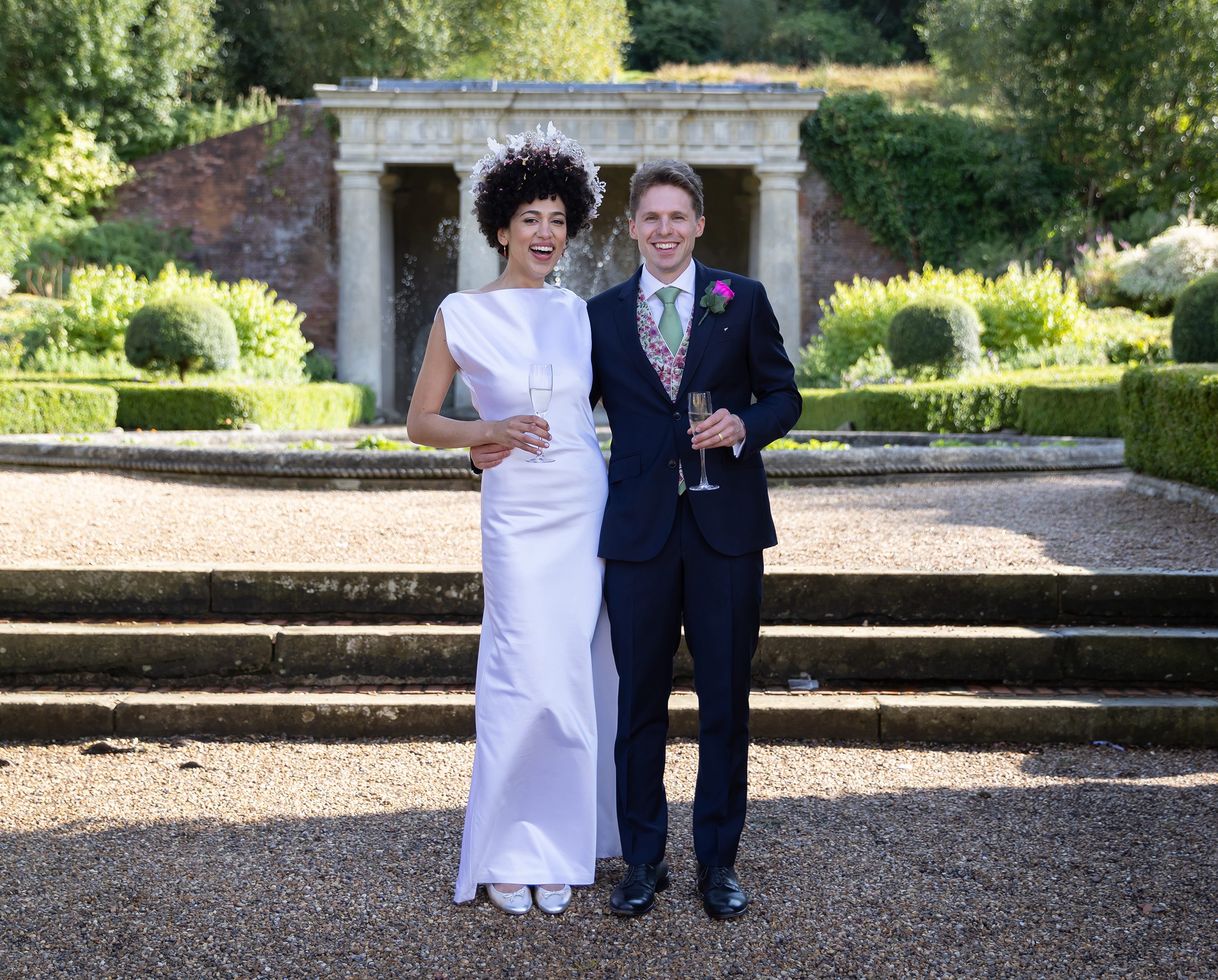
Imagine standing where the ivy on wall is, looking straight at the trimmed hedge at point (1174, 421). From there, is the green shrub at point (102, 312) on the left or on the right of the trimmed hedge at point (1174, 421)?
right

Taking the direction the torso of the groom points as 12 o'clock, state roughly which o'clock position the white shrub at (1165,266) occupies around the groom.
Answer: The white shrub is roughly at 7 o'clock from the groom.

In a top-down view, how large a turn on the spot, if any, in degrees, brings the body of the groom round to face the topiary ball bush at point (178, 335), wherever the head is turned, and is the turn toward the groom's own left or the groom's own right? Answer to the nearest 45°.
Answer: approximately 135° to the groom's own right

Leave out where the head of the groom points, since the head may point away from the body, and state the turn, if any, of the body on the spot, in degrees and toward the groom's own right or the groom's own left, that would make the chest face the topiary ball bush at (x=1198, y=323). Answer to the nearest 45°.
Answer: approximately 135° to the groom's own left

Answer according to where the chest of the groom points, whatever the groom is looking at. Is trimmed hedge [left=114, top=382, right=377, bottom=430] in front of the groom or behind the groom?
behind

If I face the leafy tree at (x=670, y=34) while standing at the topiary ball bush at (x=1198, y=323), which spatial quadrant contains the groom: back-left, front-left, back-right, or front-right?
back-left

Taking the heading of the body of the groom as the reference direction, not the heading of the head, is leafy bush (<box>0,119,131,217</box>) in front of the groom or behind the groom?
behind

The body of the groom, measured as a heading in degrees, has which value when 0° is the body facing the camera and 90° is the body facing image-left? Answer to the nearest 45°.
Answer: approximately 0°

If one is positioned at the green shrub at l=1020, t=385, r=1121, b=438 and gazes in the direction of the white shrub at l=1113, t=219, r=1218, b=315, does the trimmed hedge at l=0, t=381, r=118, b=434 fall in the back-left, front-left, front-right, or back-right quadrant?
back-left

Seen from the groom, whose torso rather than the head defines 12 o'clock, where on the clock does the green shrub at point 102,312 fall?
The green shrub is roughly at 5 o'clock from the groom.
